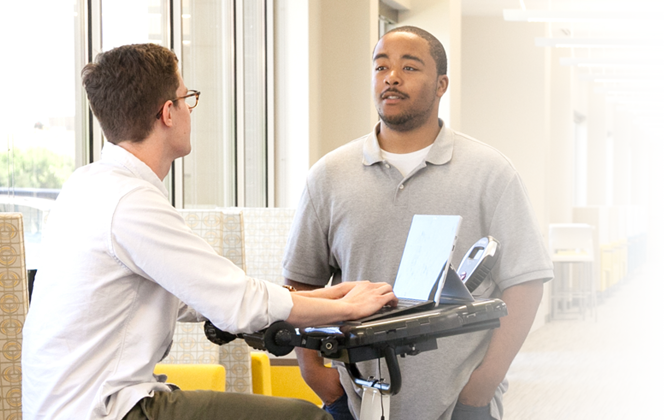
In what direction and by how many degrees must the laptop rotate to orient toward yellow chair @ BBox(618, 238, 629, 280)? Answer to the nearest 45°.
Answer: approximately 135° to its right

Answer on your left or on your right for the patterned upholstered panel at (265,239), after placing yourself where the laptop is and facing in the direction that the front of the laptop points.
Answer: on your right

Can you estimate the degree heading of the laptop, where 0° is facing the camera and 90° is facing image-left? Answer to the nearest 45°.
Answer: approximately 45°

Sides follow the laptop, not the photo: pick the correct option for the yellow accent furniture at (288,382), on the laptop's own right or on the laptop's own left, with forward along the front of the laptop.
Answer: on the laptop's own right

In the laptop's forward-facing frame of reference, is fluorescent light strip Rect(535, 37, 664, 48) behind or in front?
behind

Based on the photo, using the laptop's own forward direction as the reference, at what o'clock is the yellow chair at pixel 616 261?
The yellow chair is roughly at 5 o'clock from the laptop.

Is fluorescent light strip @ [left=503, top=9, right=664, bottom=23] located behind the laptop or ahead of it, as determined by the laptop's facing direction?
behind
